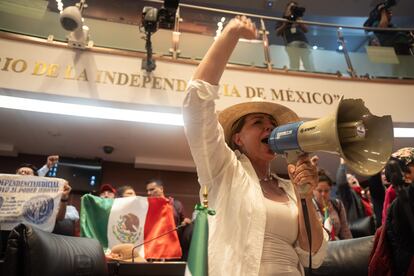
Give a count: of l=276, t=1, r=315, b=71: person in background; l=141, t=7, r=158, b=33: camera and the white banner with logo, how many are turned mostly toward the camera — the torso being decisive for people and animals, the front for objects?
3

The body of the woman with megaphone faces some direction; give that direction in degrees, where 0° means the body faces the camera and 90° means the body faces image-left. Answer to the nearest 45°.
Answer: approximately 315°

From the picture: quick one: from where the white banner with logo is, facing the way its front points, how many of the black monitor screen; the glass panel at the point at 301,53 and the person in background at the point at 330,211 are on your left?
3

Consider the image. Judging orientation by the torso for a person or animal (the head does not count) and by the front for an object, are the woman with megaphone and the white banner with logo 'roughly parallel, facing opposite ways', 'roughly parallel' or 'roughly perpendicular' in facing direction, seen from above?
roughly parallel

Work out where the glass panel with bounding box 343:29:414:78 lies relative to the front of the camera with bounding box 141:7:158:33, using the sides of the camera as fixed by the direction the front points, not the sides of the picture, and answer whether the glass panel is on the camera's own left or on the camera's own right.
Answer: on the camera's own left

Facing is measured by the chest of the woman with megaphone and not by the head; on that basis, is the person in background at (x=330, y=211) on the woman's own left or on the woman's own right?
on the woman's own left

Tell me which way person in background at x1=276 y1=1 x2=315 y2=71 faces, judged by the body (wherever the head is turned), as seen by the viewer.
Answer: toward the camera

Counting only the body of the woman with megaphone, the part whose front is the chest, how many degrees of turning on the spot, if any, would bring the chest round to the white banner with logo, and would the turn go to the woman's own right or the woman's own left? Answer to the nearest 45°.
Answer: approximately 180°

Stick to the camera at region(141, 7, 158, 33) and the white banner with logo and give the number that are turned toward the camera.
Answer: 2

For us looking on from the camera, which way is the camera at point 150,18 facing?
facing the viewer

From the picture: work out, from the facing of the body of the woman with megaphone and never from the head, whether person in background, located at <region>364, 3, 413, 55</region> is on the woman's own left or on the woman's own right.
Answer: on the woman's own left

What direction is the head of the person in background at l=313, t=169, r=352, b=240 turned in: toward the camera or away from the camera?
toward the camera
